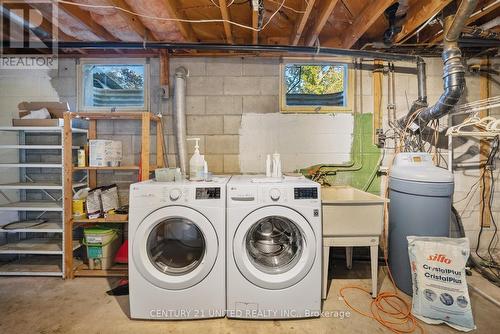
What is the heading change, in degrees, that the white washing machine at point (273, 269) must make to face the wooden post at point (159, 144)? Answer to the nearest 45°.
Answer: approximately 135° to its right

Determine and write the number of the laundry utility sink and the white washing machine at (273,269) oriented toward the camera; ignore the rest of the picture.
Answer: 2

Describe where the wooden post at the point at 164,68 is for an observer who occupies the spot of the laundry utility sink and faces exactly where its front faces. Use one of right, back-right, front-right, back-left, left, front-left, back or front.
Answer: right

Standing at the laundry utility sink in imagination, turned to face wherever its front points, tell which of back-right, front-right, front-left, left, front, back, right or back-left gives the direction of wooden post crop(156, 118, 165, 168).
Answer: right

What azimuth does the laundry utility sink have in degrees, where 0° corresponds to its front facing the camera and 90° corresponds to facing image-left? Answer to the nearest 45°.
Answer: approximately 0°

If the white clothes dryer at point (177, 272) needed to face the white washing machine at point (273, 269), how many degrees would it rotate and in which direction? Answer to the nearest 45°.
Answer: approximately 90° to its left

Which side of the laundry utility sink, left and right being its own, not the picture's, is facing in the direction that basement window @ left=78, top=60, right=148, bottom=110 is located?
right
